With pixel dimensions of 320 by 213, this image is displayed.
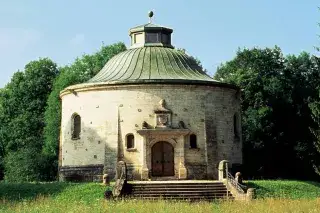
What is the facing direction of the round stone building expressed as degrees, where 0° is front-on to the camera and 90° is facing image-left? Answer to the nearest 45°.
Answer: approximately 0°

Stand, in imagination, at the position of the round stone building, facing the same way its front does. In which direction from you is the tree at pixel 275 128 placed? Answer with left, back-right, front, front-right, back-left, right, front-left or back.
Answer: back-left
